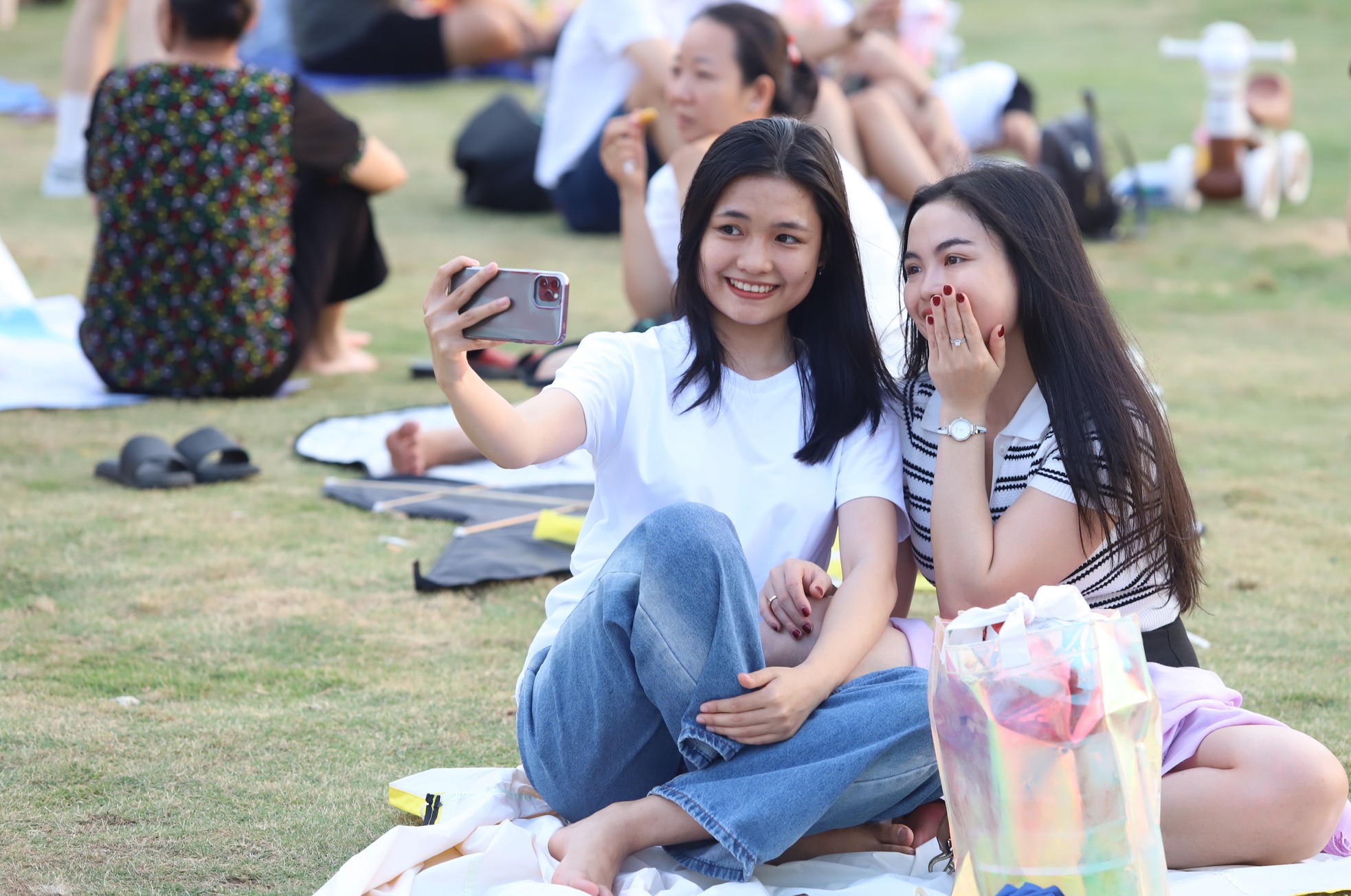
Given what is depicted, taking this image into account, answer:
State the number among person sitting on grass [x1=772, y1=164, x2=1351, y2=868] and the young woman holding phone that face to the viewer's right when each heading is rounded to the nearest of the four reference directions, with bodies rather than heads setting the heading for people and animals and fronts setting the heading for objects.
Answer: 0

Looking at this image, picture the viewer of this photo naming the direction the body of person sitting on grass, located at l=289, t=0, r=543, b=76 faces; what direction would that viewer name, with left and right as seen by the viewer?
facing to the right of the viewer

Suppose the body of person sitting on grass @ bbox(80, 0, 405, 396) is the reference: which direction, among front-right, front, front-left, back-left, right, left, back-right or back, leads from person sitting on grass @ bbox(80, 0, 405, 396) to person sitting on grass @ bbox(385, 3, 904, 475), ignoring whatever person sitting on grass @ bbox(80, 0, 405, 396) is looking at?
right

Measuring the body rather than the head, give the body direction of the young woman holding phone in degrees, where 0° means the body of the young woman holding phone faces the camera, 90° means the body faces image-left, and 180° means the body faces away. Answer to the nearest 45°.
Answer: approximately 0°

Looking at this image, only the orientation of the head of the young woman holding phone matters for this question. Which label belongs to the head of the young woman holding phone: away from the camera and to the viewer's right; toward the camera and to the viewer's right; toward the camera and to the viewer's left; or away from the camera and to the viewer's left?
toward the camera and to the viewer's left

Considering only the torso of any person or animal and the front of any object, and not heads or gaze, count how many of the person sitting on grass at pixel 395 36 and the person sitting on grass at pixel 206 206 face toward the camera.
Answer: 0

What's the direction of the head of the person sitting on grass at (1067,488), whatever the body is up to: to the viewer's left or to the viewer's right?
to the viewer's left

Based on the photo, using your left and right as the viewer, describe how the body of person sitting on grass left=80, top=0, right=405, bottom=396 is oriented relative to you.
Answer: facing away from the viewer and to the right of the viewer

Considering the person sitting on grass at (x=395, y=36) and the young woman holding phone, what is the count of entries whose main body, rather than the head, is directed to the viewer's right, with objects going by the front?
1

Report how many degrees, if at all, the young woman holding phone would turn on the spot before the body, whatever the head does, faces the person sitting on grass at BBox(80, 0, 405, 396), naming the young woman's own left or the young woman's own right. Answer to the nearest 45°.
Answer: approximately 135° to the young woman's own right
